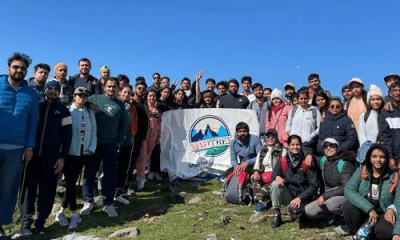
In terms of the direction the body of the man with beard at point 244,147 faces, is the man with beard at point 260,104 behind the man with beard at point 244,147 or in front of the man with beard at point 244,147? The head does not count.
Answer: behind

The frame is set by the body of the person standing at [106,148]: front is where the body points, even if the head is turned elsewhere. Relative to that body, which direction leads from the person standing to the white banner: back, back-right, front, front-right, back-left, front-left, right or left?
back-left

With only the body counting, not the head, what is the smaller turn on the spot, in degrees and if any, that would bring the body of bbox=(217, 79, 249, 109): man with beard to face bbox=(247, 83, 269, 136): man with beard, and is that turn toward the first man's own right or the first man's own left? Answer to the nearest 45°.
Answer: approximately 45° to the first man's own left

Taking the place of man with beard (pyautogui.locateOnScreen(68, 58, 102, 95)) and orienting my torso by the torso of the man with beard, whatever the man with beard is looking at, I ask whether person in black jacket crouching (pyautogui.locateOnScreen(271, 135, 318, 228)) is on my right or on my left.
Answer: on my left

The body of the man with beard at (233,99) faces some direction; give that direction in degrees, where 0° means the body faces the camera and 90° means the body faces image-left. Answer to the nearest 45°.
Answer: approximately 0°

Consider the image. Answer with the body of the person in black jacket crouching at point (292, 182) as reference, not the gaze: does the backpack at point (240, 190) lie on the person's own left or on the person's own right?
on the person's own right
